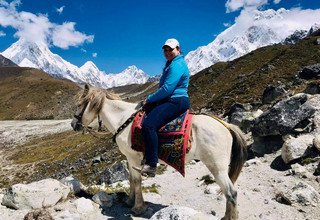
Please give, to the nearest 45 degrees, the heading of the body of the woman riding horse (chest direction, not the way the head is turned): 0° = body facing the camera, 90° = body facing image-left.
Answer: approximately 90°

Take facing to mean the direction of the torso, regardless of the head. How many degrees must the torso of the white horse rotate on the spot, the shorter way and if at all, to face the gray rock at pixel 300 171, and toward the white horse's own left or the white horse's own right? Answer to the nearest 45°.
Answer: approximately 135° to the white horse's own right

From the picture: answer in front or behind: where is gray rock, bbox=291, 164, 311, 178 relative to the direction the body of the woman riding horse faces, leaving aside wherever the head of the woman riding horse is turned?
behind

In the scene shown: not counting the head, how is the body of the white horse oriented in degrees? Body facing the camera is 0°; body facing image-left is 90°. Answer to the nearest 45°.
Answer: approximately 90°

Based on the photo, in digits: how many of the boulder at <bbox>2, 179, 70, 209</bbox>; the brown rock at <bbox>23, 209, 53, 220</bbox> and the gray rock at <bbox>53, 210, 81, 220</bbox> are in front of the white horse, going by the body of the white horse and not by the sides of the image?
3

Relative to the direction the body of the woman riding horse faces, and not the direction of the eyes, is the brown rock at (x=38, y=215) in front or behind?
in front
